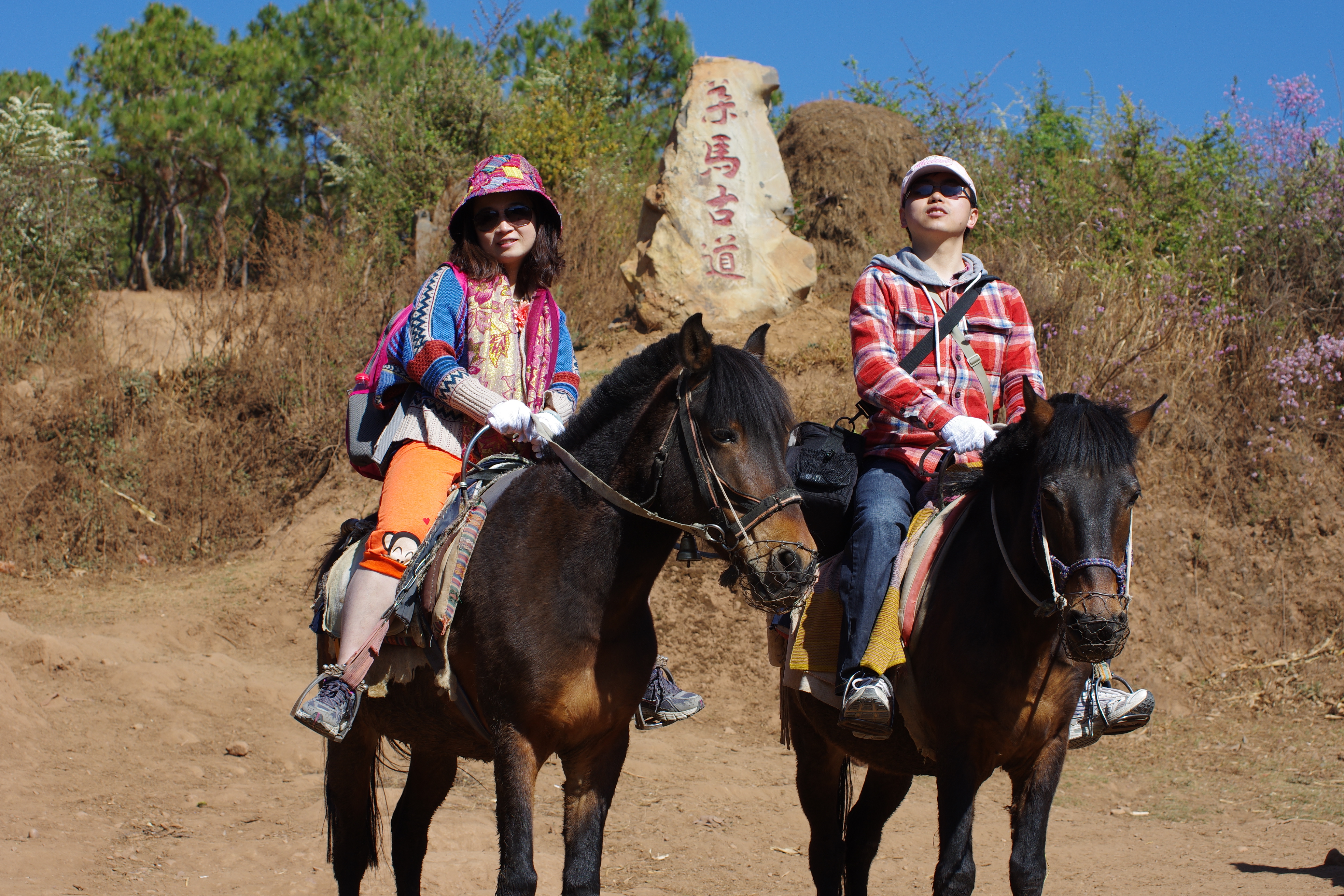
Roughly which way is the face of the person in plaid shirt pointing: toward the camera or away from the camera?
toward the camera

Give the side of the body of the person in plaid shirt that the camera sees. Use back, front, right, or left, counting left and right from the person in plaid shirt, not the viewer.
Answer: front

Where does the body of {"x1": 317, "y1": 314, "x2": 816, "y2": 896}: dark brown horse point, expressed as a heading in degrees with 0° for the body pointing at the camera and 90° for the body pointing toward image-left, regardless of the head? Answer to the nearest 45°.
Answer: approximately 315°

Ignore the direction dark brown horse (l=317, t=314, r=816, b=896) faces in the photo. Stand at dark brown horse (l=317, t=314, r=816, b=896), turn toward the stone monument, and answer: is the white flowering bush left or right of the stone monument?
left

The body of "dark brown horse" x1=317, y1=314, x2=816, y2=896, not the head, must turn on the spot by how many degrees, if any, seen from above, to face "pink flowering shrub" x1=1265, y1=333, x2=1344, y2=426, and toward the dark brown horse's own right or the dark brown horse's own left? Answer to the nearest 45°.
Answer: approximately 90° to the dark brown horse's own left

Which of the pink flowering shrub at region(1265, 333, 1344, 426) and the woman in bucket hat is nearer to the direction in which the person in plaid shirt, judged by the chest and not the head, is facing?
the woman in bucket hat

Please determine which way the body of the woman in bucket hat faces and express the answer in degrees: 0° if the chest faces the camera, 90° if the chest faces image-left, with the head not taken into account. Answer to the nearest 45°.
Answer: approximately 315°

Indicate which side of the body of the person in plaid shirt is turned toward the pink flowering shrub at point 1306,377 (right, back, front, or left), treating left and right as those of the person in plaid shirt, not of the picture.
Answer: back

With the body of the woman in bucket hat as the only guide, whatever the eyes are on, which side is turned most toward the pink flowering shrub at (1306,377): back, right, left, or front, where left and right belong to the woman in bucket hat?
left

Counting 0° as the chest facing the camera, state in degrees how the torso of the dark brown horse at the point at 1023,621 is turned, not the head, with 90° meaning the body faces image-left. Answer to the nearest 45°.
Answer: approximately 315°

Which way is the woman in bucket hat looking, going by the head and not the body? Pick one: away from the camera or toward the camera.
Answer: toward the camera

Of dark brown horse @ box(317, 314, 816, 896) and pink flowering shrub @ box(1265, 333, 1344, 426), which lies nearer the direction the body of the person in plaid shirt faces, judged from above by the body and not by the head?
the dark brown horse

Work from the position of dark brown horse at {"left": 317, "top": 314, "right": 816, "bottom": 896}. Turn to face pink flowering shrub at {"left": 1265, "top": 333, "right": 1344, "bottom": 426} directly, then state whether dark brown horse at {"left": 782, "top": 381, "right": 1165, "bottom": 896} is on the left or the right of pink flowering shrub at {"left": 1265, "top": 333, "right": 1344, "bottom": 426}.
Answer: right

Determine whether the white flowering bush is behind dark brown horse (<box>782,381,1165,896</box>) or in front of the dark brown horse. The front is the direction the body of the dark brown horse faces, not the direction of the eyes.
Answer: behind
